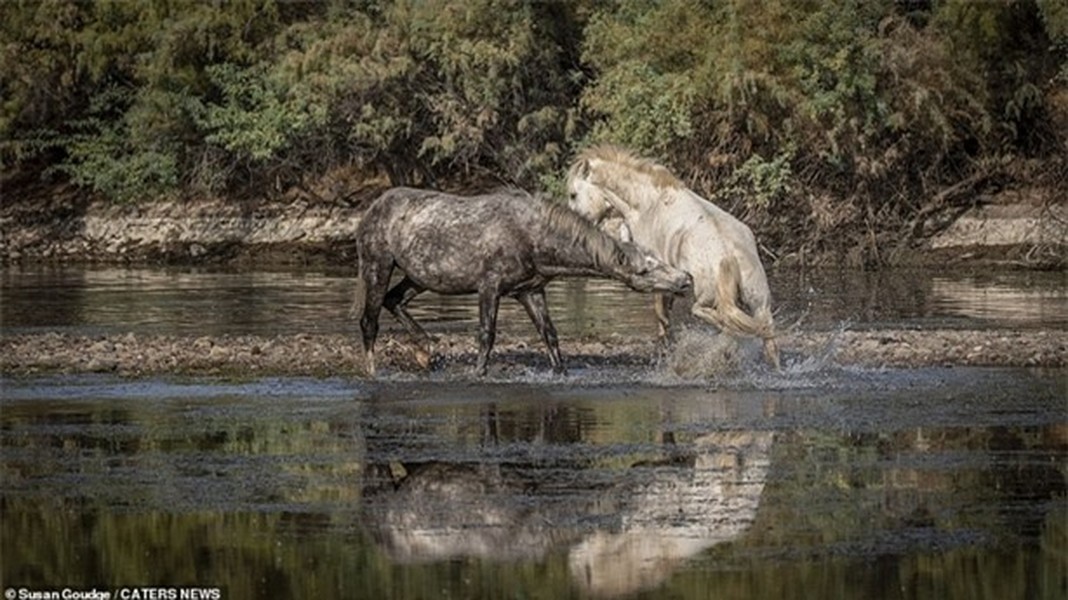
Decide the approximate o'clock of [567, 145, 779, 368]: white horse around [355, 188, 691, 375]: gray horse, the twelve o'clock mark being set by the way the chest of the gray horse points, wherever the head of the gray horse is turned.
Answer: The white horse is roughly at 12 o'clock from the gray horse.

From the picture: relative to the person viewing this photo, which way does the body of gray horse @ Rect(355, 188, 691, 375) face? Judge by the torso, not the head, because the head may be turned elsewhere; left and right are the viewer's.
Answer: facing to the right of the viewer
